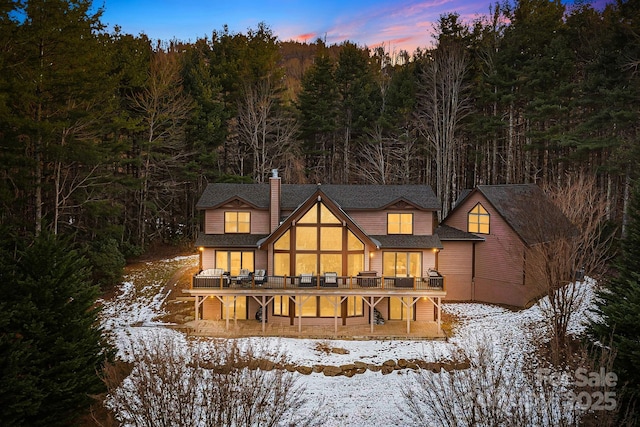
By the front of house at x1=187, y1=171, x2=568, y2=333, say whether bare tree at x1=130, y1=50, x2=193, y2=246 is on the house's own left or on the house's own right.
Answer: on the house's own right

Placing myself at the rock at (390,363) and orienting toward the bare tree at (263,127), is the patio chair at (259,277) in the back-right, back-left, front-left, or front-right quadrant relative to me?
front-left

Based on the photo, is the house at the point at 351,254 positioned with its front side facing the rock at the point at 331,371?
yes

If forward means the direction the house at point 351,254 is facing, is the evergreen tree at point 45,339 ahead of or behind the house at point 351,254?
ahead

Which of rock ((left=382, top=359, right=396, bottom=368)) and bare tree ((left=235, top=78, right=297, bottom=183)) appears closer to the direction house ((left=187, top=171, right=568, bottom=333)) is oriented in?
the rock

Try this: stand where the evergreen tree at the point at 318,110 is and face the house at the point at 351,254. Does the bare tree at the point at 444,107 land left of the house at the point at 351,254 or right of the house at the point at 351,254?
left

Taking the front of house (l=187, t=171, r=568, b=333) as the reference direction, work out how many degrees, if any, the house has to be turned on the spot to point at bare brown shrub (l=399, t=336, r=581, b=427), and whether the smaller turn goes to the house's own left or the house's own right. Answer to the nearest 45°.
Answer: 0° — it already faces it

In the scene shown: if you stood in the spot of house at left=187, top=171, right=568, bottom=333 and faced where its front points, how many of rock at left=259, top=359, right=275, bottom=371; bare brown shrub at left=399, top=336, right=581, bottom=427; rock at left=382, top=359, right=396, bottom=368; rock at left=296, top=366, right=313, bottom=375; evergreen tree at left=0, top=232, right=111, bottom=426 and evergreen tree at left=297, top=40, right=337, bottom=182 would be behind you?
1

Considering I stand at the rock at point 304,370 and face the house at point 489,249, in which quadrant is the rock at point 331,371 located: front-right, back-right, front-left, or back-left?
front-right

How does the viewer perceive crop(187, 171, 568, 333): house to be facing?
facing the viewer

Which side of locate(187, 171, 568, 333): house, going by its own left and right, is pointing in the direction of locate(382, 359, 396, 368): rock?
front

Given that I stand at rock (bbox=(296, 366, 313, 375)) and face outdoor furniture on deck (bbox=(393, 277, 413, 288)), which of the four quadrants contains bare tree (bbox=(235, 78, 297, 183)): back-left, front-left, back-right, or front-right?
front-left

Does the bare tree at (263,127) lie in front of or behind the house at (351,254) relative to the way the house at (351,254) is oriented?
behind

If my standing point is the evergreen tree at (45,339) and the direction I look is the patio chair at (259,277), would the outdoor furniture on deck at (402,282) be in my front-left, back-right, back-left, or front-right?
front-right

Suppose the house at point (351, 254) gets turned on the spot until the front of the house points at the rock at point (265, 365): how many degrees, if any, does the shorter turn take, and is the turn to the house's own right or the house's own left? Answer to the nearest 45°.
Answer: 0° — it already faces it

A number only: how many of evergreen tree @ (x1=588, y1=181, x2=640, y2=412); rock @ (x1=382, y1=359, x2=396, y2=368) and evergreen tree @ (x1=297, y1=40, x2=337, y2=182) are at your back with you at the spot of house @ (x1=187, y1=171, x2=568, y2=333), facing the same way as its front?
1
